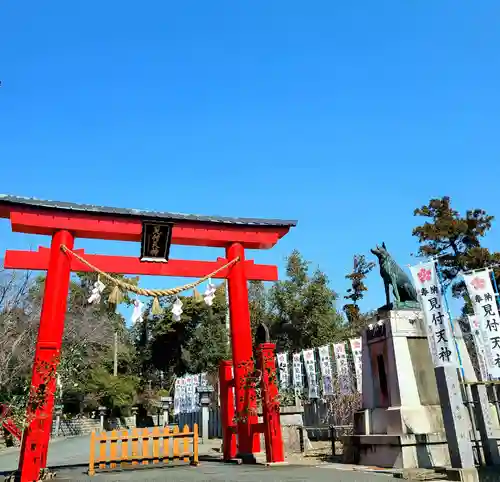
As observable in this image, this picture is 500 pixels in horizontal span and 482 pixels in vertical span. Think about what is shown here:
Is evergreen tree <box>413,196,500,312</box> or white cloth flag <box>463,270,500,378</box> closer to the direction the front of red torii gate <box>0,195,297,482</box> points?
the white cloth flag

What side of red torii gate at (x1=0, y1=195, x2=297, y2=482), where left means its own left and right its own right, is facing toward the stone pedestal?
left

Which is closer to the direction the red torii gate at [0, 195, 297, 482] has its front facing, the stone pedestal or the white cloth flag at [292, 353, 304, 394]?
the stone pedestal

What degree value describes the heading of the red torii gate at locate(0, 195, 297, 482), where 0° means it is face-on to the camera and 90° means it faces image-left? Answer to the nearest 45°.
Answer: approximately 0°

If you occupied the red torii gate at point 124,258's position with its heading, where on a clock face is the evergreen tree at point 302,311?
The evergreen tree is roughly at 7 o'clock from the red torii gate.

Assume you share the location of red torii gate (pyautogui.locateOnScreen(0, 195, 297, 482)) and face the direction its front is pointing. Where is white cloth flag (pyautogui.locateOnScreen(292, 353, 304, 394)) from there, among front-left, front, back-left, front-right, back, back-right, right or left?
back-left

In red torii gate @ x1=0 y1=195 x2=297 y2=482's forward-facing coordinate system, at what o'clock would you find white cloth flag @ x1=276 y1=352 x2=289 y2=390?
The white cloth flag is roughly at 7 o'clock from the red torii gate.

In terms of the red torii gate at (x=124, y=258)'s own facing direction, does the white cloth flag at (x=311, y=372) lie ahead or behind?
behind

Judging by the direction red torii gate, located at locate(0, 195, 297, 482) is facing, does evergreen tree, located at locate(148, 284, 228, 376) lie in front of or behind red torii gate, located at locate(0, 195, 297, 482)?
behind
